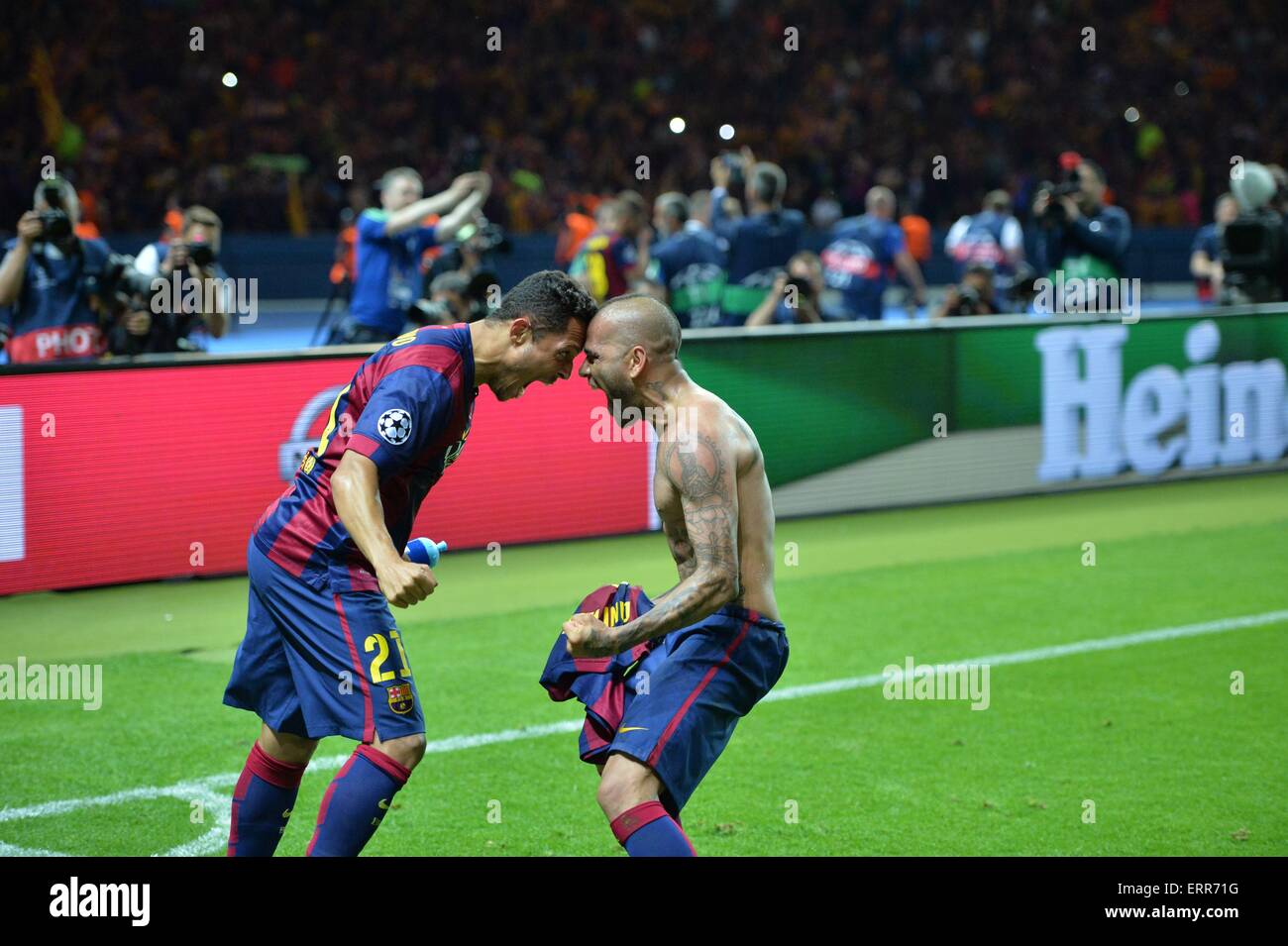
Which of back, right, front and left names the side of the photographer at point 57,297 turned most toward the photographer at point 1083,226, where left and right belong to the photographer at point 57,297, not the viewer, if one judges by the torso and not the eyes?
left

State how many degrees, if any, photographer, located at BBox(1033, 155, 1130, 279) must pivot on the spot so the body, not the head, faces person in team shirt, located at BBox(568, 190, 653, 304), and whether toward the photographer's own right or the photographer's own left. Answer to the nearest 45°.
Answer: approximately 45° to the photographer's own right
